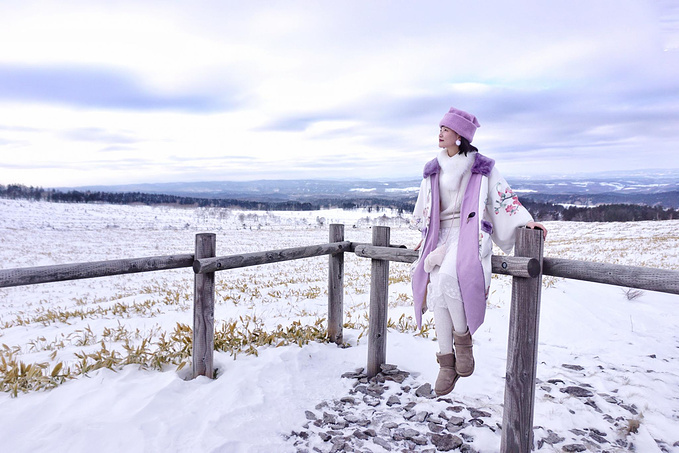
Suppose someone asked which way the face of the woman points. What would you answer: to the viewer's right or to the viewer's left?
to the viewer's left

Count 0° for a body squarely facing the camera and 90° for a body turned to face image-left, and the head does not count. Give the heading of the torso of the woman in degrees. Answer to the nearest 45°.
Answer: approximately 45°
